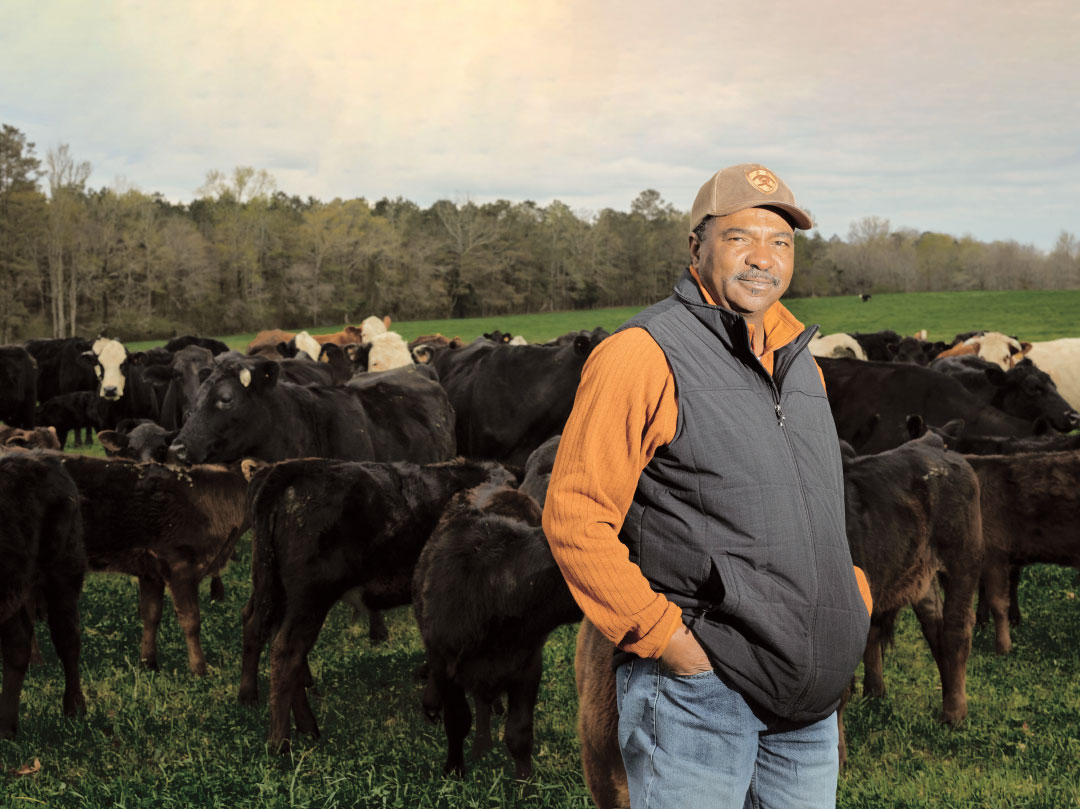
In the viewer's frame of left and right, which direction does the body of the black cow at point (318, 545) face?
facing away from the viewer and to the right of the viewer

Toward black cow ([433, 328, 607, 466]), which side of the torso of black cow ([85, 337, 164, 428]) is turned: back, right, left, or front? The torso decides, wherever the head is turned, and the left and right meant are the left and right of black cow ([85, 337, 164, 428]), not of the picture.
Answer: left

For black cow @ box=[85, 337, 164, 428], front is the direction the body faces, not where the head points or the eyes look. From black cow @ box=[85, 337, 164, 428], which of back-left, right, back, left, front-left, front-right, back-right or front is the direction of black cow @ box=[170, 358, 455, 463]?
front-left

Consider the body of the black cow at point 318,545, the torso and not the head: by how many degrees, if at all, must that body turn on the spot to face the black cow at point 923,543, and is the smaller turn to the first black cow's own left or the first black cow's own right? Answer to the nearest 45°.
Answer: approximately 45° to the first black cow's own right

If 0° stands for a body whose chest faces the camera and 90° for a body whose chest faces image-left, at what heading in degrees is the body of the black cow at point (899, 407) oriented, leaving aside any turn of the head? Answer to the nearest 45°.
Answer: approximately 270°

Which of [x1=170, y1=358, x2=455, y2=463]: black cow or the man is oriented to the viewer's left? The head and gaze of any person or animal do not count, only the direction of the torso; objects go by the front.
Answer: the black cow

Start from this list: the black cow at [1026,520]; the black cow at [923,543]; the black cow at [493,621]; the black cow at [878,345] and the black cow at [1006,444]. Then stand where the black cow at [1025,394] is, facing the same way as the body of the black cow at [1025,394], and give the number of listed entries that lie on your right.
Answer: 4
